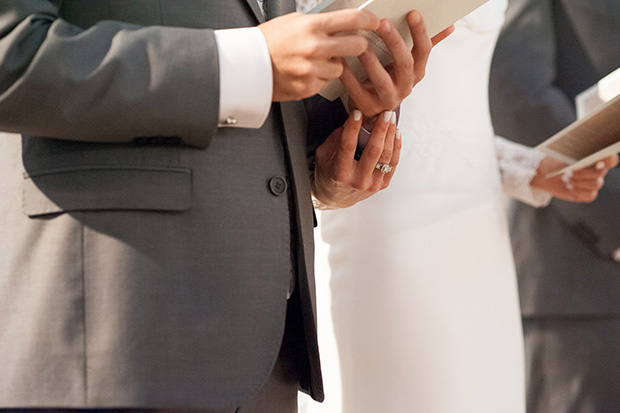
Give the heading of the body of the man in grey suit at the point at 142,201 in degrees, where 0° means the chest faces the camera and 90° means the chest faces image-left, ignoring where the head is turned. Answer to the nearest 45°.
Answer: approximately 315°
